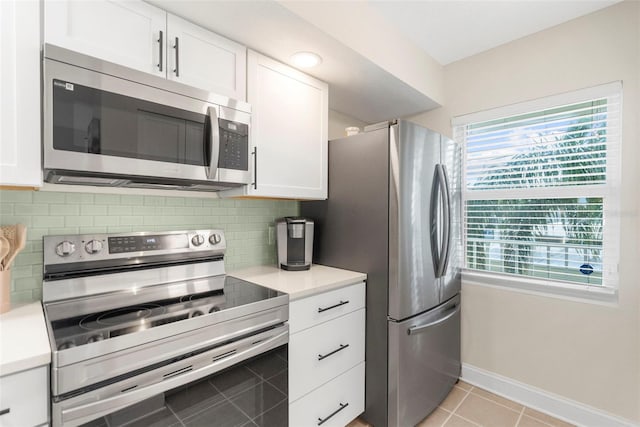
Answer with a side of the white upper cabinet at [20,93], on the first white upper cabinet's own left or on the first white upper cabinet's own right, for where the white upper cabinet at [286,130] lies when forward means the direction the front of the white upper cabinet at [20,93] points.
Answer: on the first white upper cabinet's own left

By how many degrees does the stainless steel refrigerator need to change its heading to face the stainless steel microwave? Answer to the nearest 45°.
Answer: approximately 90° to its right

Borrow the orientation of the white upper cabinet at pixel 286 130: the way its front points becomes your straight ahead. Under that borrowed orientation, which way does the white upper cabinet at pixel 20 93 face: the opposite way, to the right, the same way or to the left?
the same way

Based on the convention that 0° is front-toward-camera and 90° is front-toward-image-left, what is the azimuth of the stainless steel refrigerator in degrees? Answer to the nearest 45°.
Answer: approximately 315°

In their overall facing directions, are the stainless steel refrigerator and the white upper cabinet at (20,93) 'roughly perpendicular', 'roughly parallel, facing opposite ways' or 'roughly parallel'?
roughly parallel

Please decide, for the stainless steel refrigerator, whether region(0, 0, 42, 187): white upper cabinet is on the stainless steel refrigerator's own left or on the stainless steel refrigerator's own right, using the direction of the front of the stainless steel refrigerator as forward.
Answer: on the stainless steel refrigerator's own right

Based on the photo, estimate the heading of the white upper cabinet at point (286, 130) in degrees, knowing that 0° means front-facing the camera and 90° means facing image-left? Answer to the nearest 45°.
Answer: approximately 315°

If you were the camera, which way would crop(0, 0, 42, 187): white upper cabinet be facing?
facing the viewer

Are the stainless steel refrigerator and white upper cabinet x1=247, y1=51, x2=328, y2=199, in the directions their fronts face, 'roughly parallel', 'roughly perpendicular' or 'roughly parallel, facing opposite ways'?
roughly parallel

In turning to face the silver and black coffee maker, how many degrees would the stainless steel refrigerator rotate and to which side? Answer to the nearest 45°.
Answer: approximately 135° to its right

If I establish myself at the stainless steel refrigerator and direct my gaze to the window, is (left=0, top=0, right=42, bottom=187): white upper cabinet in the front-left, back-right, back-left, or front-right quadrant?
back-right

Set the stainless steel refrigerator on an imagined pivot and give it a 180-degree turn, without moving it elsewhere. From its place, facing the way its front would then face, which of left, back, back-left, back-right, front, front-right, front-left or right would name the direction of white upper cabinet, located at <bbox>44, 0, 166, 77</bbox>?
left

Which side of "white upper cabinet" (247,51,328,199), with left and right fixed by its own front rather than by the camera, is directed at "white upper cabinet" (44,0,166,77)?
right

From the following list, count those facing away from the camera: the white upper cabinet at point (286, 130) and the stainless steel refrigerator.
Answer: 0

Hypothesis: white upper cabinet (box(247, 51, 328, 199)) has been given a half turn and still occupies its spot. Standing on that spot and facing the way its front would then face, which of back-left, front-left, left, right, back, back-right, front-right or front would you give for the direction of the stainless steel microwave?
left
